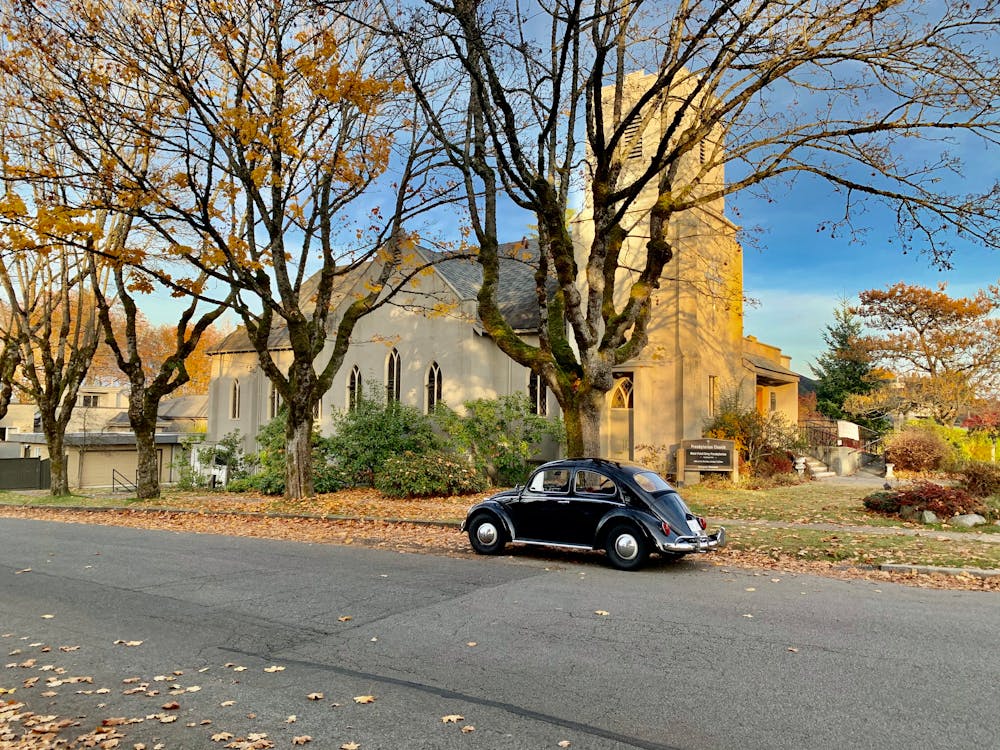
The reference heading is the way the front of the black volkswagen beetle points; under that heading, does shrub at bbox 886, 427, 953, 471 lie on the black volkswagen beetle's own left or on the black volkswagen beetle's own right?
on the black volkswagen beetle's own right

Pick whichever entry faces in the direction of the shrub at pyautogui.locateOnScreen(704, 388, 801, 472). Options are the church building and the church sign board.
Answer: the church building

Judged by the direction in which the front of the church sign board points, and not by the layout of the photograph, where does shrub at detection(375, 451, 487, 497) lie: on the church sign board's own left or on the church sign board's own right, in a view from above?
on the church sign board's own right

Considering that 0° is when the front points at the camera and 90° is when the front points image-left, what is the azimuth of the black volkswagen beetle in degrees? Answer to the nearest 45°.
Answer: approximately 135°

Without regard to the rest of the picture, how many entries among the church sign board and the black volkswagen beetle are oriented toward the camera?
1

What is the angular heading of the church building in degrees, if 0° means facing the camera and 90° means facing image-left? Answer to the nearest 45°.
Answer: approximately 315°
